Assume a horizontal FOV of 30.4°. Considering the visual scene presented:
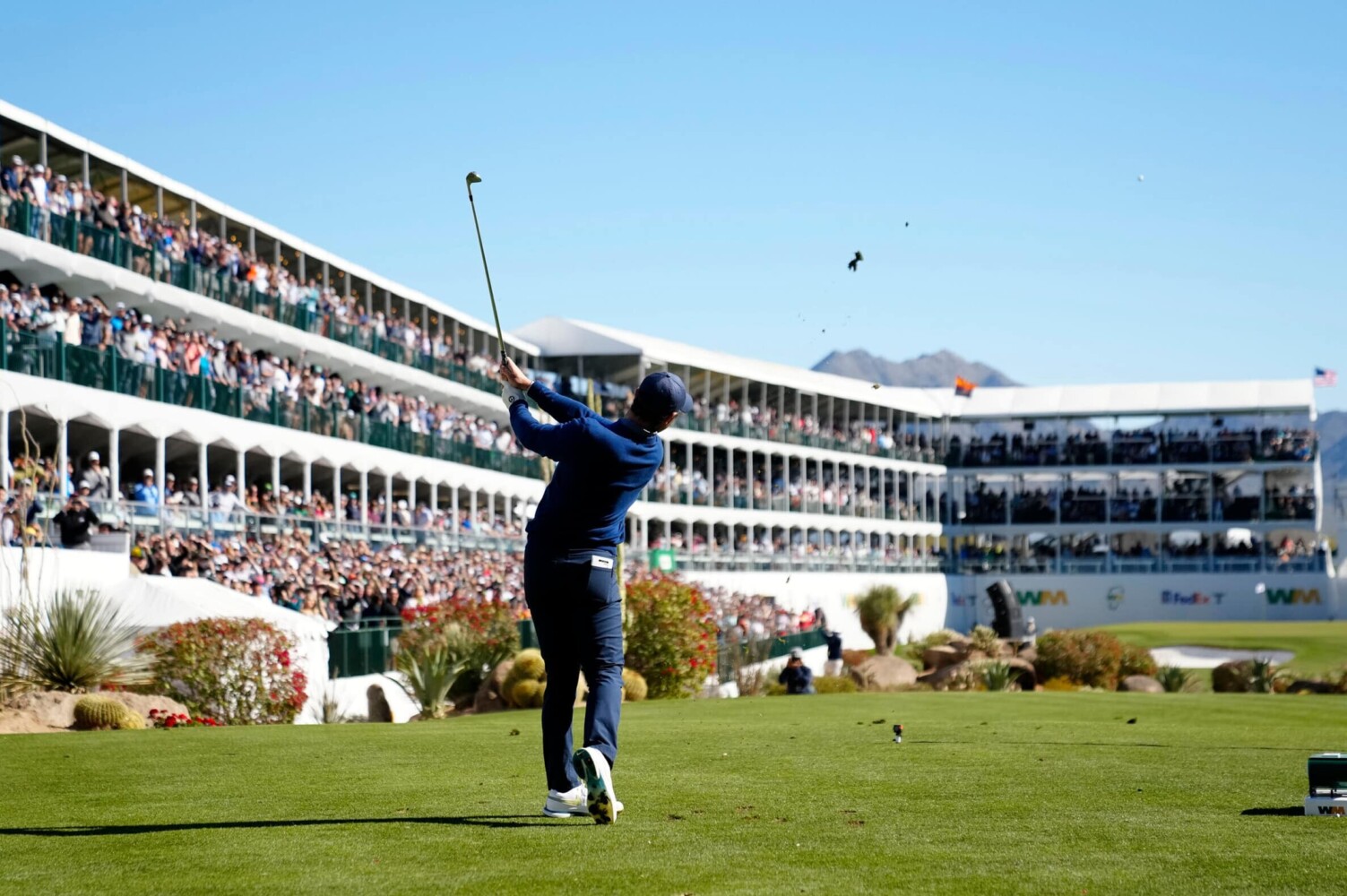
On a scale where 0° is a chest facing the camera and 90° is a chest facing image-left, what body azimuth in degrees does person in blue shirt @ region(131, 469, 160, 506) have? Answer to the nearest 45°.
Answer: approximately 315°

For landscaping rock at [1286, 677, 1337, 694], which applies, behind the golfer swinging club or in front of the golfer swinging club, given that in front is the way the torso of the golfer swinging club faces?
in front

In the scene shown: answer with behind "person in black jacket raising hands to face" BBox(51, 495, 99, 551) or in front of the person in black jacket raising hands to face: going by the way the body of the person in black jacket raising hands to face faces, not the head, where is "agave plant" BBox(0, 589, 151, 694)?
in front

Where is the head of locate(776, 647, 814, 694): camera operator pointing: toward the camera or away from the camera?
toward the camera

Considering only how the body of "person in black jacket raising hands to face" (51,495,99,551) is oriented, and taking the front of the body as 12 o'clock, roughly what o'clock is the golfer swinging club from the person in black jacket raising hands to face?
The golfer swinging club is roughly at 12 o'clock from the person in black jacket raising hands to face.

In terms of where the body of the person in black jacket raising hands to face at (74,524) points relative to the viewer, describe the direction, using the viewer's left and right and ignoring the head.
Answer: facing the viewer

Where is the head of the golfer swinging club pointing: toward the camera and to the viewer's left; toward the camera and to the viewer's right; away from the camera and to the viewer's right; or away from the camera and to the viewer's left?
away from the camera and to the viewer's right

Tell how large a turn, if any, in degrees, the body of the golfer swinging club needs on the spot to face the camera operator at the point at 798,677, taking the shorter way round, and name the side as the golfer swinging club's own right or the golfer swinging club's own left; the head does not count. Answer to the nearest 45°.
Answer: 0° — they already face them

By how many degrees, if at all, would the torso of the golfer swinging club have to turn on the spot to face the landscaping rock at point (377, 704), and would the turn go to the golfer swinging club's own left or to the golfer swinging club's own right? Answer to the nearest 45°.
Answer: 0° — they already face it

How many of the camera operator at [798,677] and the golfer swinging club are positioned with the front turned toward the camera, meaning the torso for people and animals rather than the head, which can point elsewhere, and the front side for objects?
1

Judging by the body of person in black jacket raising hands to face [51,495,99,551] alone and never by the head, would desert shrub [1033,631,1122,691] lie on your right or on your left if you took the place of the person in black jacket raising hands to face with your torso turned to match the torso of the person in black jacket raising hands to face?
on your left

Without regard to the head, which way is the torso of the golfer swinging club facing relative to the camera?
away from the camera

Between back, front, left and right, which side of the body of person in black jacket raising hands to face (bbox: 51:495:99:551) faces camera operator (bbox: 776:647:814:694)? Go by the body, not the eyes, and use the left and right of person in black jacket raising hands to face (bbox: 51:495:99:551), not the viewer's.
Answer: left

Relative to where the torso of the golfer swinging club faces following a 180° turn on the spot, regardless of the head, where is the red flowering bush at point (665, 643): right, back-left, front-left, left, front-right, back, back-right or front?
back

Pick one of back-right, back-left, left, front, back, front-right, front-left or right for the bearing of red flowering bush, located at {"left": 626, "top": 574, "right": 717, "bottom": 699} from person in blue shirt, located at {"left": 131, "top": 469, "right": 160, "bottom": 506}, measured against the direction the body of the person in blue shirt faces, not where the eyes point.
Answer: front

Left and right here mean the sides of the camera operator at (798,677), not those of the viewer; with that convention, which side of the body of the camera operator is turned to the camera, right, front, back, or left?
front
